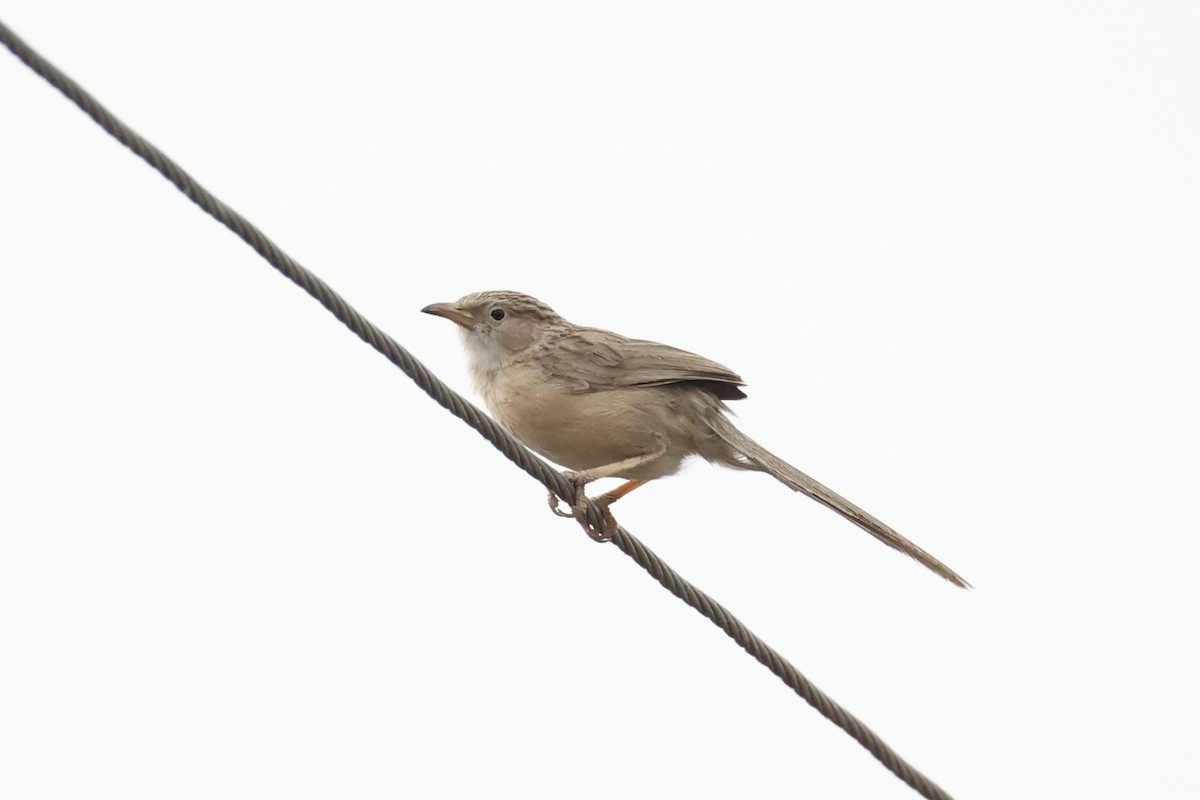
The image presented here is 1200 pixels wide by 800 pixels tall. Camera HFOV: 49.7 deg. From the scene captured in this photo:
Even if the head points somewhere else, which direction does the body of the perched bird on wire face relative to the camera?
to the viewer's left
